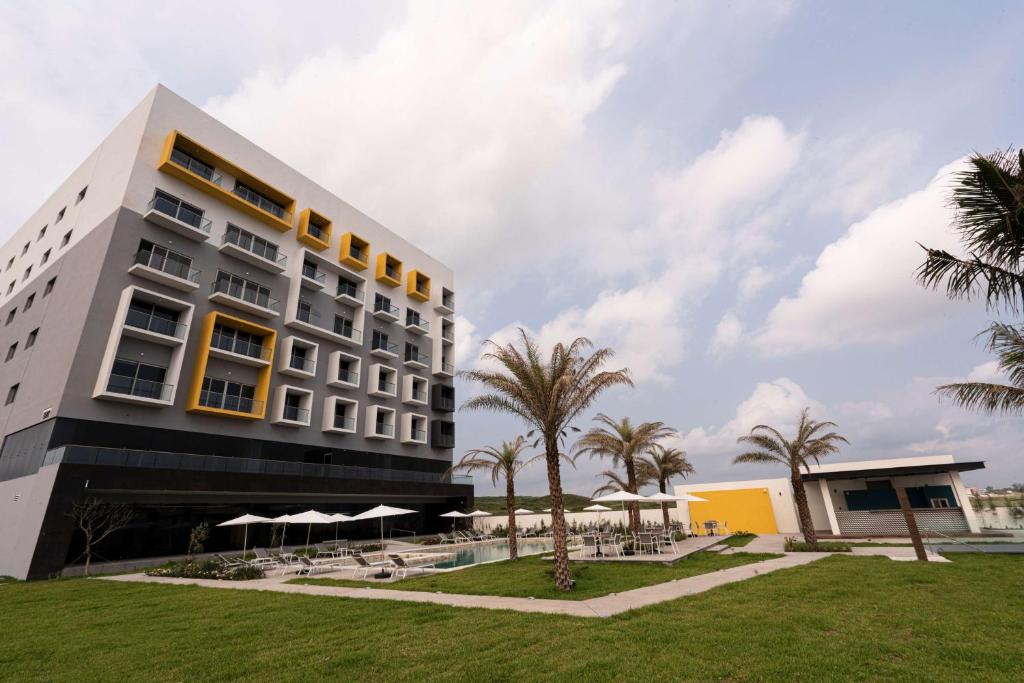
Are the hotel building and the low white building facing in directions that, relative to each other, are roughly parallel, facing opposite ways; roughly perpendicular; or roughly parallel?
roughly perpendicular

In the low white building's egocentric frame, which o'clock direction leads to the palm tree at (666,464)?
The palm tree is roughly at 2 o'clock from the low white building.

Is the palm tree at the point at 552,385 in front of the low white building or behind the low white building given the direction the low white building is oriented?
in front

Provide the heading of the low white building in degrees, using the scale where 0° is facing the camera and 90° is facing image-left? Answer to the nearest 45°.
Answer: approximately 0°

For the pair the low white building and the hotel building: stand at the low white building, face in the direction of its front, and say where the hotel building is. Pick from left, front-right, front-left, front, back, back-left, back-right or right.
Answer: front-right

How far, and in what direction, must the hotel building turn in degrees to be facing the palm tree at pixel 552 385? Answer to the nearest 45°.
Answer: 0° — it already faces it

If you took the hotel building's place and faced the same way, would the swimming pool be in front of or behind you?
in front

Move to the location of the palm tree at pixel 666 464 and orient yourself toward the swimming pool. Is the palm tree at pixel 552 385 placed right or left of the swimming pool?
left

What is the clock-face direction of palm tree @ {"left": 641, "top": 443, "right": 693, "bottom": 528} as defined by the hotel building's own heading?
The palm tree is roughly at 11 o'clock from the hotel building.

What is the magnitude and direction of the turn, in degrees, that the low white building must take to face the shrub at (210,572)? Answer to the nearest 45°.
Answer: approximately 45° to its right

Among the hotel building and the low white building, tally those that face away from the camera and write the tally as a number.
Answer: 0

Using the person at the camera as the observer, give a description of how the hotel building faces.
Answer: facing the viewer and to the right of the viewer

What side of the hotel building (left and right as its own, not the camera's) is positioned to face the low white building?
front
